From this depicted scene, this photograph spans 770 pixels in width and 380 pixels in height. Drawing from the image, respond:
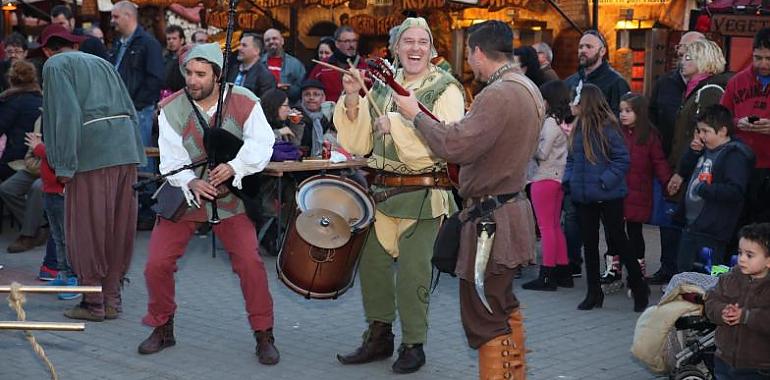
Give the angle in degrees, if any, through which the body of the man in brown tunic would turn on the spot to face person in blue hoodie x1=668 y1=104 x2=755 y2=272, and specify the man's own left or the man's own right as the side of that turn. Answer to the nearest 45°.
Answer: approximately 90° to the man's own right

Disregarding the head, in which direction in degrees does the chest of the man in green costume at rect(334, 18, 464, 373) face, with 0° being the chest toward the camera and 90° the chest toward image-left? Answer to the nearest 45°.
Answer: approximately 45°

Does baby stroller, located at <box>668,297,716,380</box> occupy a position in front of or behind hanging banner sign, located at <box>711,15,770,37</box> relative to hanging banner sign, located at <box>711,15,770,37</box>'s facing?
in front

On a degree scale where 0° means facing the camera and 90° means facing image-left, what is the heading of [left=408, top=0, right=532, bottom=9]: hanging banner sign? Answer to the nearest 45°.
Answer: approximately 0°

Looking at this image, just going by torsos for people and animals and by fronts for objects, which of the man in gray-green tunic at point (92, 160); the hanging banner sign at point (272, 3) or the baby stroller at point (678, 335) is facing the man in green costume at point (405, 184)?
the hanging banner sign

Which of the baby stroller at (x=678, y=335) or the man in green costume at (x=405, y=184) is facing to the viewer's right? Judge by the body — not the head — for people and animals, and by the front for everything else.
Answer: the baby stroller

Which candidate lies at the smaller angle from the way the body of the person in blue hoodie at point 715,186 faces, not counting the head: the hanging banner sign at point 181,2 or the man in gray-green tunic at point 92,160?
the man in gray-green tunic

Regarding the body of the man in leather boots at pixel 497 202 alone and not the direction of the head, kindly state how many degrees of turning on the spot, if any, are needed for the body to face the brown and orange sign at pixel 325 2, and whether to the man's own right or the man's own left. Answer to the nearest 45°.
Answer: approximately 45° to the man's own right

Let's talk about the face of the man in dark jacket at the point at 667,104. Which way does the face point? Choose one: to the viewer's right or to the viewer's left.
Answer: to the viewer's left

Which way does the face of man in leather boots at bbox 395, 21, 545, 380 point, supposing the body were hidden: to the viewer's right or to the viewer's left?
to the viewer's left

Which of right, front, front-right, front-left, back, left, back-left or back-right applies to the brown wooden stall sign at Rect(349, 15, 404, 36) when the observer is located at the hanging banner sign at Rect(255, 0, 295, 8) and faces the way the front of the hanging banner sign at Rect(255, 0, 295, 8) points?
left
